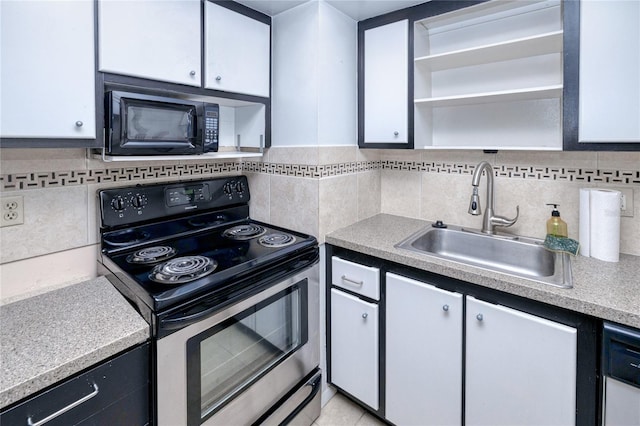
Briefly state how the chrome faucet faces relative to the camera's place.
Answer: facing the viewer and to the left of the viewer

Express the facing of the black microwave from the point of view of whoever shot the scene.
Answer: facing the viewer and to the right of the viewer

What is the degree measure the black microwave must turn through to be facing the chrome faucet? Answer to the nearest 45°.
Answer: approximately 45° to its left

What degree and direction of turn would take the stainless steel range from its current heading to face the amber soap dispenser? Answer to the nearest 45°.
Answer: approximately 45° to its left

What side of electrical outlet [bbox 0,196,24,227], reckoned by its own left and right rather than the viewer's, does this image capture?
front

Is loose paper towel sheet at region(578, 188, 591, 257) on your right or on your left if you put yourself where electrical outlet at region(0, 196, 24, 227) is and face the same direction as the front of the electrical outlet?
on your left
